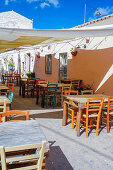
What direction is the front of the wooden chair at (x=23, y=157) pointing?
away from the camera
